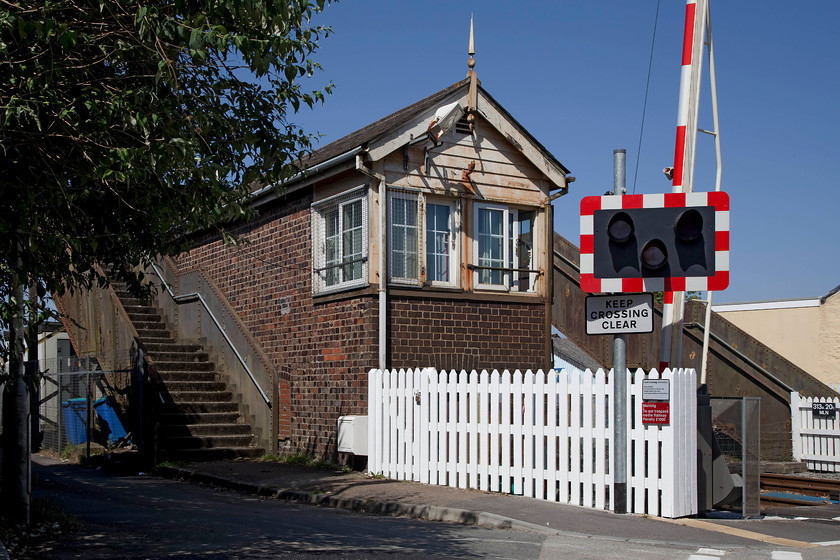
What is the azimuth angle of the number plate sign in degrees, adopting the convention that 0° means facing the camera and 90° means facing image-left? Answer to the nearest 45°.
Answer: approximately 0°

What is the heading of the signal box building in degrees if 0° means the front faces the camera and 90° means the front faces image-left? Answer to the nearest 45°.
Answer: approximately 315°

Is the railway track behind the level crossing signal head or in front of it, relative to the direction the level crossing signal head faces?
behind

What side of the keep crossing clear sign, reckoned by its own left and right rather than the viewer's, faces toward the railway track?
back

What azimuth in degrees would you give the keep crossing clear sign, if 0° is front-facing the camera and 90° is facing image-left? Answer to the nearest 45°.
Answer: approximately 0°
